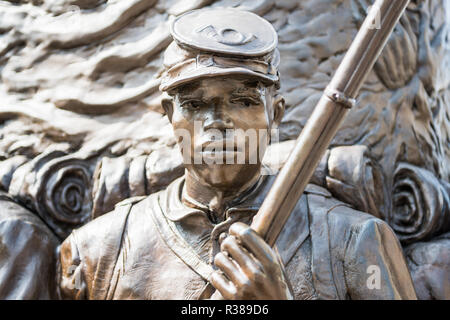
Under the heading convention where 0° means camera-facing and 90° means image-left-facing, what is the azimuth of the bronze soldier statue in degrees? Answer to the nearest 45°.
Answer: approximately 0°
